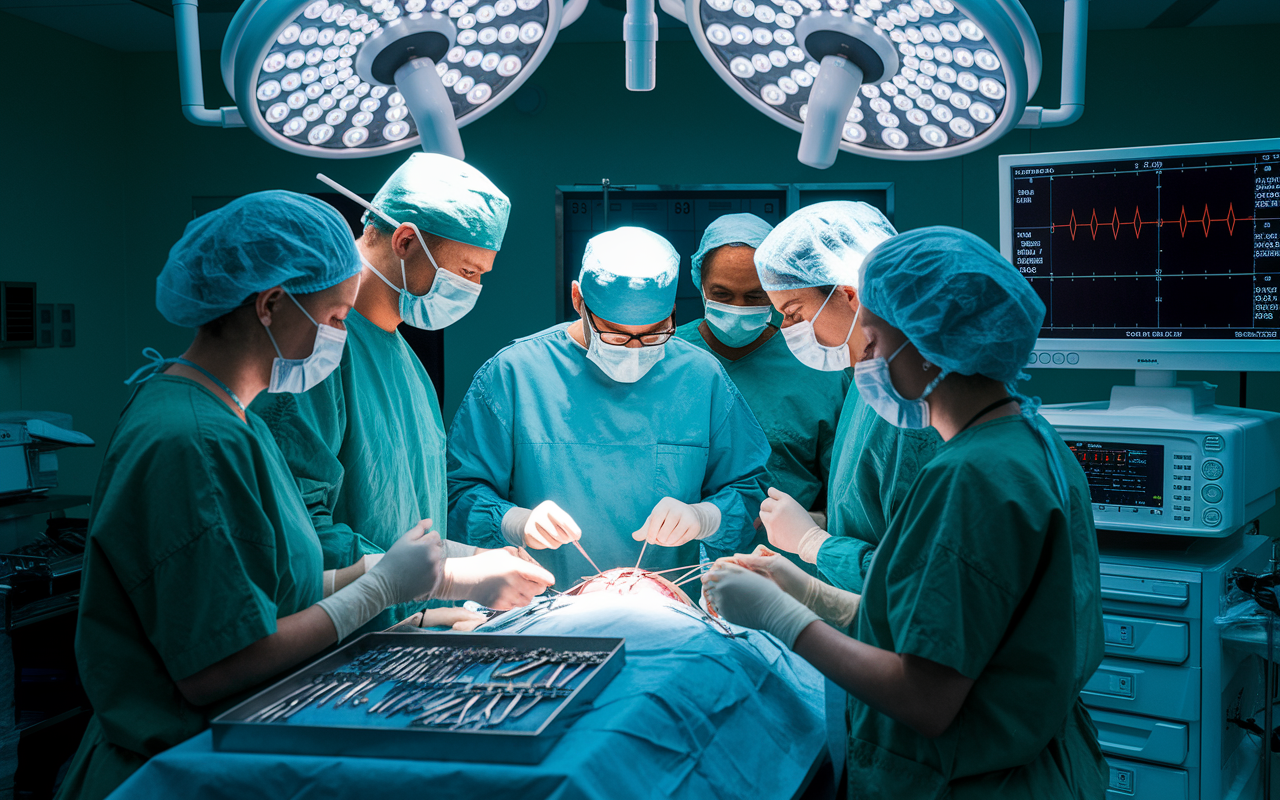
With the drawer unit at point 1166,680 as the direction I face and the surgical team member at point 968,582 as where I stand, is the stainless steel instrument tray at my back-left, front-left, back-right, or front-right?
back-left

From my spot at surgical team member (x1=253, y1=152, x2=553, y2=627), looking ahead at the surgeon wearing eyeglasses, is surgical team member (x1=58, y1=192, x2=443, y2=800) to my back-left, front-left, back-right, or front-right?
back-right

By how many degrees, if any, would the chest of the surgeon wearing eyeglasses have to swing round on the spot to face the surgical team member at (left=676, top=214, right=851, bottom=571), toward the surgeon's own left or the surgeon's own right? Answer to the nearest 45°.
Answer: approximately 135° to the surgeon's own left

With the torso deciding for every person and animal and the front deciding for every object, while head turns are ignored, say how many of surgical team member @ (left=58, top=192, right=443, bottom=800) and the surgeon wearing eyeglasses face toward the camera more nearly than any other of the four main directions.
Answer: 1

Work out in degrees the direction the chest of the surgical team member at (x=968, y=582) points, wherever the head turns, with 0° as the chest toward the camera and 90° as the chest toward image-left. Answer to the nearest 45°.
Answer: approximately 90°

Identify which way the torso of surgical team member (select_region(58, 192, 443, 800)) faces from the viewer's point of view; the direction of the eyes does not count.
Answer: to the viewer's right
